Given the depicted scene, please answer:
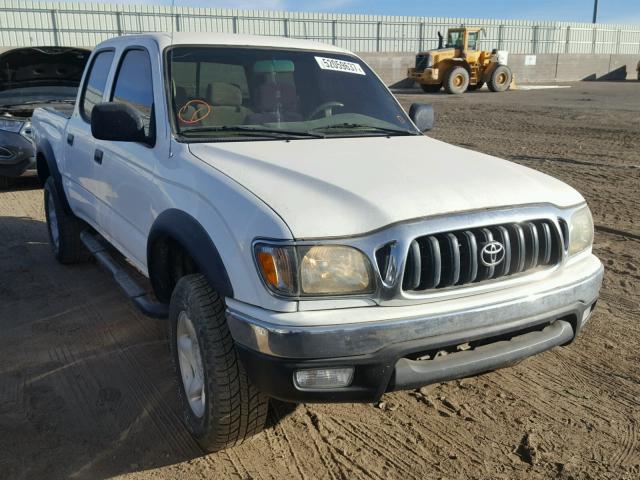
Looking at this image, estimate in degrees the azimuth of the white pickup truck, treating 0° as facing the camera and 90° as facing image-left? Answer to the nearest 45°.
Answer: approximately 315°

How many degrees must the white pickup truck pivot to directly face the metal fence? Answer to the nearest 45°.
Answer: approximately 135° to its left
